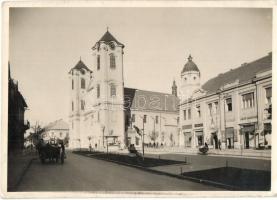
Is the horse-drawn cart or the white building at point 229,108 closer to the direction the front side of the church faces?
the horse-drawn cart

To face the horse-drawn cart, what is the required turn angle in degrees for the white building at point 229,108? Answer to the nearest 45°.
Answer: approximately 45° to its right

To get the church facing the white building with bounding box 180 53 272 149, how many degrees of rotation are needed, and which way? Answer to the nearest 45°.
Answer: approximately 135° to its left

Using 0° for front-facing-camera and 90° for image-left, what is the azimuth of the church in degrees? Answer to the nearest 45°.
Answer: approximately 45°

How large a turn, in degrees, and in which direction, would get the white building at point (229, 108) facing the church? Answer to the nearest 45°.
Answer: approximately 45° to its right

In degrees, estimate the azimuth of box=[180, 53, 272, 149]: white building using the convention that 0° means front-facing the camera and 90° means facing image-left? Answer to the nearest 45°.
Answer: approximately 45°
